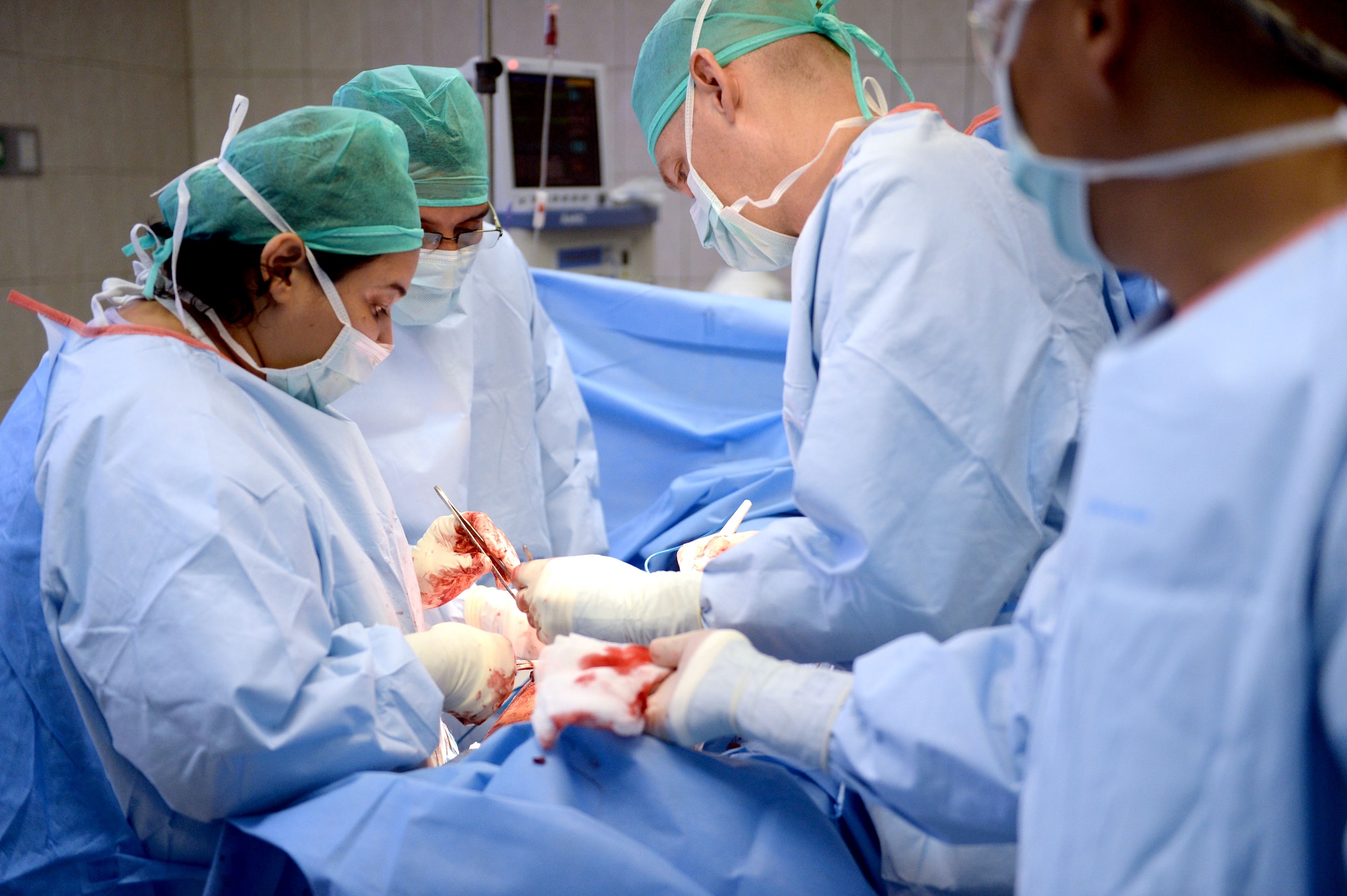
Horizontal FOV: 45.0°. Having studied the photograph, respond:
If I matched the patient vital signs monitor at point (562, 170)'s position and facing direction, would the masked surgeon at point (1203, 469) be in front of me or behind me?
in front

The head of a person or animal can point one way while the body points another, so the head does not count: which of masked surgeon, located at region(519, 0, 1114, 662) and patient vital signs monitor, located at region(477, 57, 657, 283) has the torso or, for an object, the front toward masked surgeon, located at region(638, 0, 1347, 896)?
the patient vital signs monitor

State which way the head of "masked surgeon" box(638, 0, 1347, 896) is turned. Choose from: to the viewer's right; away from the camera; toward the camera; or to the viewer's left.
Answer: to the viewer's left

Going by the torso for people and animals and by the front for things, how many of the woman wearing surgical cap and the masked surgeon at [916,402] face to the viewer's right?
1

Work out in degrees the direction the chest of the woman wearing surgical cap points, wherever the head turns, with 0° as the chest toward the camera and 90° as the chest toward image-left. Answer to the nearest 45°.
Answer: approximately 270°

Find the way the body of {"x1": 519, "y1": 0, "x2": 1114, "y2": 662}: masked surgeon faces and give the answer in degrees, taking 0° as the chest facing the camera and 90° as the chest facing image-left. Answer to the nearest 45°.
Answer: approximately 90°

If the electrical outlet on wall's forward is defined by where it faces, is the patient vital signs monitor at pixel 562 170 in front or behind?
in front

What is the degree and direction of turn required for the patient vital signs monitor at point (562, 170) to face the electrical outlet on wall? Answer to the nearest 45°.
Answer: approximately 135° to its right

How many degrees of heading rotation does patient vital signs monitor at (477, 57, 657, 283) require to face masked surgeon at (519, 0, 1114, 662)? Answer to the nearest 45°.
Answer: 0° — it already faces them

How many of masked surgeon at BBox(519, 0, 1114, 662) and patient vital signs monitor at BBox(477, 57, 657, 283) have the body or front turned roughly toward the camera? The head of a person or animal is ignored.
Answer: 1

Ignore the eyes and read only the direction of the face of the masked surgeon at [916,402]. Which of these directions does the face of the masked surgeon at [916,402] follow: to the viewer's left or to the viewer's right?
to the viewer's left

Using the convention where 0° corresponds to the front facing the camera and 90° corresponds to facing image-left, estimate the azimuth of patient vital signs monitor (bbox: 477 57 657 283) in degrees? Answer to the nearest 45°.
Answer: approximately 0°

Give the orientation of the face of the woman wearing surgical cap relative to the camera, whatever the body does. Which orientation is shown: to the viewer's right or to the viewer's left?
to the viewer's right
